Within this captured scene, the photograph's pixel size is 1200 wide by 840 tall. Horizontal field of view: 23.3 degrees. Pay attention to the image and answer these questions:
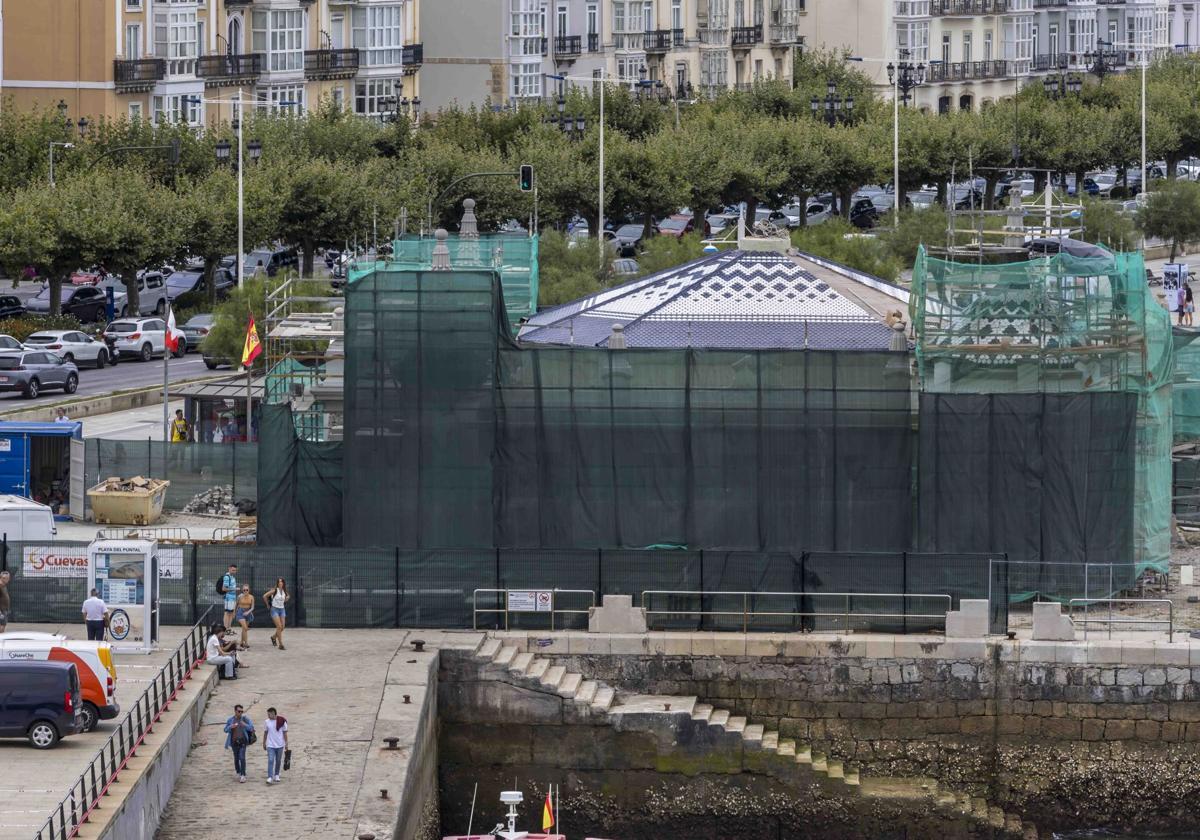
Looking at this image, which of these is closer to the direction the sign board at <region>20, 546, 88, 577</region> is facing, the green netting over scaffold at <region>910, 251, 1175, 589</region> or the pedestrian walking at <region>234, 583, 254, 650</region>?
the pedestrian walking

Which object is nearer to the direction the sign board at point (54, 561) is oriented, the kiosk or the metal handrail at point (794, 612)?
the kiosk

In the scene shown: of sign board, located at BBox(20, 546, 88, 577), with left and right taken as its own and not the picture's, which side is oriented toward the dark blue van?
front

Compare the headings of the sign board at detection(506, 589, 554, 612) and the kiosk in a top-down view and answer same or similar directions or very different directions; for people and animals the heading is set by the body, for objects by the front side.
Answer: same or similar directions

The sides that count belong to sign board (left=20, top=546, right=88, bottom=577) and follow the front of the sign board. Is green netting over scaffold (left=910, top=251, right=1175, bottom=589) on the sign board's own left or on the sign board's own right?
on the sign board's own left

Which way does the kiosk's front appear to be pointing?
toward the camera

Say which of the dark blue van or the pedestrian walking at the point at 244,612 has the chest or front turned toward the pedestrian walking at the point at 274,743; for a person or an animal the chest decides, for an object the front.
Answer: the pedestrian walking at the point at 244,612

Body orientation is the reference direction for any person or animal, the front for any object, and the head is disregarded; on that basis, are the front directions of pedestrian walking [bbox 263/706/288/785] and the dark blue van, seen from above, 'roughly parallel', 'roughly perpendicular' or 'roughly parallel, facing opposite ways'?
roughly perpendicular

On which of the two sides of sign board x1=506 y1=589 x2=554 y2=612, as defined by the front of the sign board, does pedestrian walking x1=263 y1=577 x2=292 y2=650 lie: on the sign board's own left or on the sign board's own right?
on the sign board's own right

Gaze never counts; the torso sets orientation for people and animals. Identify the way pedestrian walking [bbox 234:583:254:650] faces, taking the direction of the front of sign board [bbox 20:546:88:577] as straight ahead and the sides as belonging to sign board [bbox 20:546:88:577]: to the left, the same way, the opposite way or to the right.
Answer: the same way

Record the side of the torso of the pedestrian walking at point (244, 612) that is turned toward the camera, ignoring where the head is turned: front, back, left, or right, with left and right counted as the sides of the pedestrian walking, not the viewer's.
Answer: front

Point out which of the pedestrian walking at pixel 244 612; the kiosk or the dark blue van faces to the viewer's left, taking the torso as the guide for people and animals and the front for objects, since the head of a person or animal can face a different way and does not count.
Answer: the dark blue van

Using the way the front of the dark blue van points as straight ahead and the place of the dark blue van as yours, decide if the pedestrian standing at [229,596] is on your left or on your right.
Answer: on your right

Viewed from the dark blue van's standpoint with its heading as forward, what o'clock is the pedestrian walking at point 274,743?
The pedestrian walking is roughly at 6 o'clock from the dark blue van.

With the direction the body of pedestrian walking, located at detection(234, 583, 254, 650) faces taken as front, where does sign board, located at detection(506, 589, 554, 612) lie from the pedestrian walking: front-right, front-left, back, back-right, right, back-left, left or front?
left

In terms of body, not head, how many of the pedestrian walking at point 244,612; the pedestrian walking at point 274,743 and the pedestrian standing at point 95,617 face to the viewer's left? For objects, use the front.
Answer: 0
